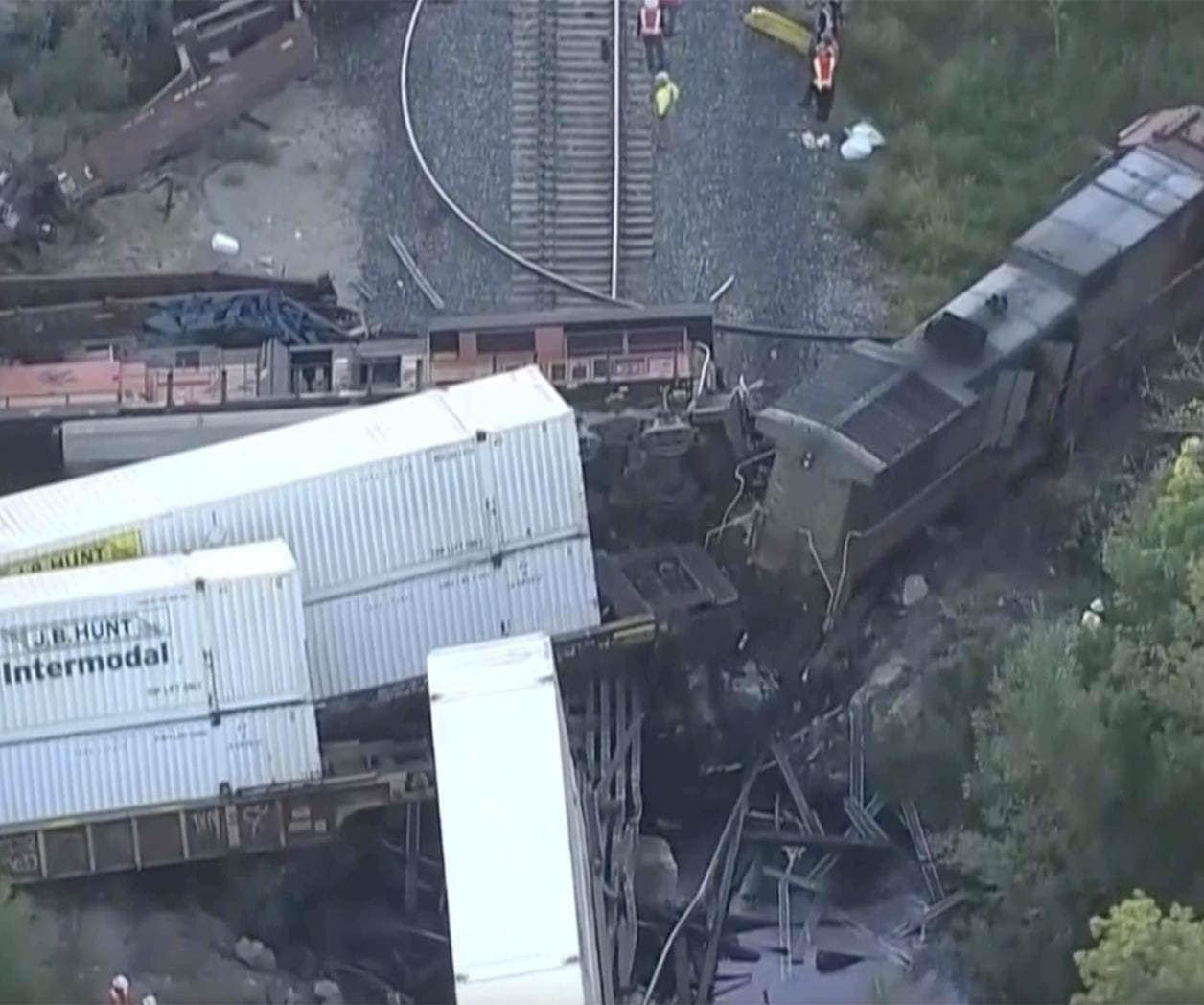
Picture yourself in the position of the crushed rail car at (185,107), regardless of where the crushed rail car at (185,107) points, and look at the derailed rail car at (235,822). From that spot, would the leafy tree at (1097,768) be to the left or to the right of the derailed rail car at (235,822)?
left

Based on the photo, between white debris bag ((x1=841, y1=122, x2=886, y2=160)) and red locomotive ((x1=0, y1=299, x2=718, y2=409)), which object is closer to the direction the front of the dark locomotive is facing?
the white debris bag

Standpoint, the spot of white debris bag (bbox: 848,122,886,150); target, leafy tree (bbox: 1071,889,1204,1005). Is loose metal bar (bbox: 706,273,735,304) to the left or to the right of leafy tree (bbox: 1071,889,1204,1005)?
right

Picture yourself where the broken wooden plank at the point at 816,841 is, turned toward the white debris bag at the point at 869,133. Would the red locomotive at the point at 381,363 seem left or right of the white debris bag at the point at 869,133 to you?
left
